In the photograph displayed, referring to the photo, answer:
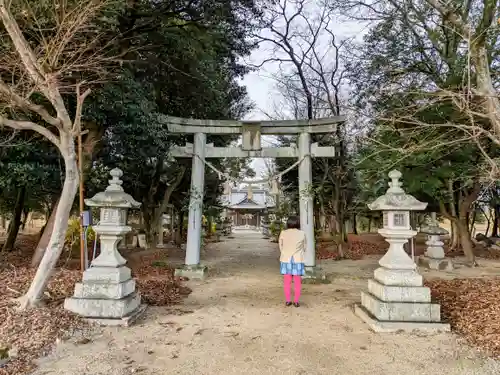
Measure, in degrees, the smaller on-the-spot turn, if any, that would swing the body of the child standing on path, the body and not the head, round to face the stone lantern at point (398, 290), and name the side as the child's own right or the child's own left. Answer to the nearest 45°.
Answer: approximately 135° to the child's own right

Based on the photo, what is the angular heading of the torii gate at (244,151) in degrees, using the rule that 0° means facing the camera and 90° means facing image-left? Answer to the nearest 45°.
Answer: approximately 0°

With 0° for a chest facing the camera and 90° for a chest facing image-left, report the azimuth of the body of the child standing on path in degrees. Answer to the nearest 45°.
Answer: approximately 180°

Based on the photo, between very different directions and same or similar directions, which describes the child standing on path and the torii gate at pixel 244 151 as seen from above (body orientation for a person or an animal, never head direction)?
very different directions

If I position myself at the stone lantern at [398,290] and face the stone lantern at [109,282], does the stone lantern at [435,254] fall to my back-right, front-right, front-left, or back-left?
back-right

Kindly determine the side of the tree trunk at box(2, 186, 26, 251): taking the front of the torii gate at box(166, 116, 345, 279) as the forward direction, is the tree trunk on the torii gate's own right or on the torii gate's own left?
on the torii gate's own right

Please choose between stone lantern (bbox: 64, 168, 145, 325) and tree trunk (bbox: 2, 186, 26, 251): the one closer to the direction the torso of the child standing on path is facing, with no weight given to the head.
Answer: the tree trunk

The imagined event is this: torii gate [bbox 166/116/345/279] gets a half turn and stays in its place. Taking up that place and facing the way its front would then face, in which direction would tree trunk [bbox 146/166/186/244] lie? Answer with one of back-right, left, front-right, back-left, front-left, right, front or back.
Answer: front-left

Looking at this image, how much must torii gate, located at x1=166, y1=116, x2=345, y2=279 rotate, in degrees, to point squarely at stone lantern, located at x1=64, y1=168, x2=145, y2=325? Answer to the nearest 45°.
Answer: approximately 45° to its right

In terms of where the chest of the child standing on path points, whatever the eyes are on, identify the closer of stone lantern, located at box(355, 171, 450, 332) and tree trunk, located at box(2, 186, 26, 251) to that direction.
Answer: the tree trunk

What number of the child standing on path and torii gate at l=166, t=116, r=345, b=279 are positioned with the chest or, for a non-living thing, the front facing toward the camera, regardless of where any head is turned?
1

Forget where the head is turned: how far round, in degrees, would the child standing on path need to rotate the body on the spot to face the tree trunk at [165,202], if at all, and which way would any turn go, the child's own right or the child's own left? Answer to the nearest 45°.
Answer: approximately 45° to the child's own left

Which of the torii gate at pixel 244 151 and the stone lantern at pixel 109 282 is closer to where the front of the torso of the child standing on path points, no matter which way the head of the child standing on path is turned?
the torii gate

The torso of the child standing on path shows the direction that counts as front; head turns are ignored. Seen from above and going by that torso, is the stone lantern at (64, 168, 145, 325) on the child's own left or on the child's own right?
on the child's own left
